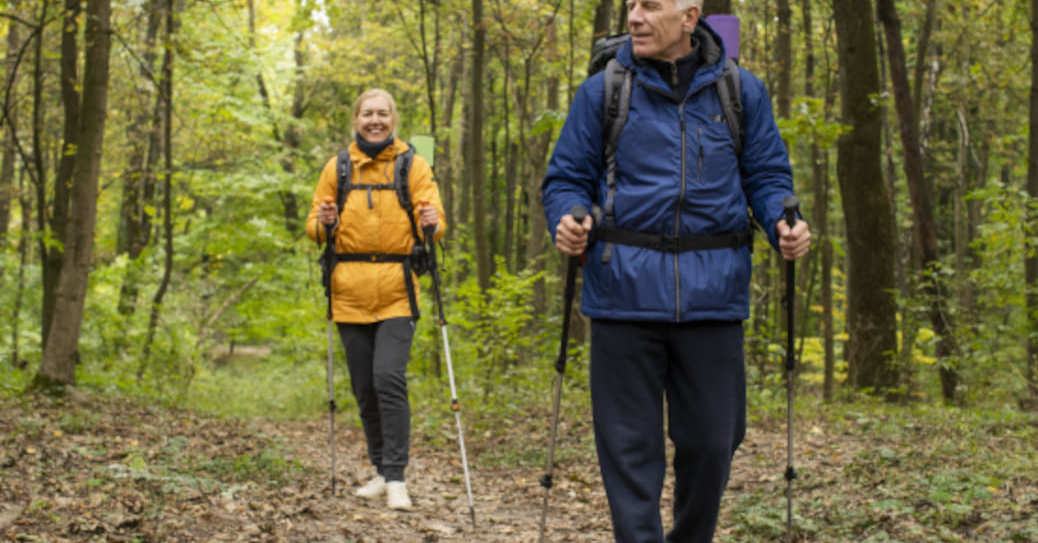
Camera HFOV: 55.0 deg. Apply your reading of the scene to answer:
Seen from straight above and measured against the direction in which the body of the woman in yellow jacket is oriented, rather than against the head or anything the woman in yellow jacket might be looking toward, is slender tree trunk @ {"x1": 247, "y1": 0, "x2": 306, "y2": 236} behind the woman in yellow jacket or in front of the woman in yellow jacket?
behind

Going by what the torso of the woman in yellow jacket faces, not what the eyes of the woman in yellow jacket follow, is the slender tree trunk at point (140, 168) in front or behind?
behind

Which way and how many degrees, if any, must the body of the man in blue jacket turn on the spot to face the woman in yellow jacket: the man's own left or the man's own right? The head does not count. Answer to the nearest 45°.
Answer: approximately 135° to the man's own right

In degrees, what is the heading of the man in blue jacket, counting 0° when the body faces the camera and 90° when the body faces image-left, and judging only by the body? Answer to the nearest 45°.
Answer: approximately 0°

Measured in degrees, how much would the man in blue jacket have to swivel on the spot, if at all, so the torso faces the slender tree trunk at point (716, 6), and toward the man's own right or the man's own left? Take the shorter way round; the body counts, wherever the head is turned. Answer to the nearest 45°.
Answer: approximately 180°

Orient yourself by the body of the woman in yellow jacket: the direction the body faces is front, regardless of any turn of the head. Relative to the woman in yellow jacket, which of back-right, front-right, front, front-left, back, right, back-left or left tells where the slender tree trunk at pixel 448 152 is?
back

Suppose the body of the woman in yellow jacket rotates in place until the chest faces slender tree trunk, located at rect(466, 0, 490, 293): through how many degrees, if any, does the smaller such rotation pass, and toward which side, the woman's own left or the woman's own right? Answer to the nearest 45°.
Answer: approximately 180°

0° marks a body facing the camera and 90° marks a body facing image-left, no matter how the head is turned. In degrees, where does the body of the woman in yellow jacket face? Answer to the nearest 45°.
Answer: approximately 0°

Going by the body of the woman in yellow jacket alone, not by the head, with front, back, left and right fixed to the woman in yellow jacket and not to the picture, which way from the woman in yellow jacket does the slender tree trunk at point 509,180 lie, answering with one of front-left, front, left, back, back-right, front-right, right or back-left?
back

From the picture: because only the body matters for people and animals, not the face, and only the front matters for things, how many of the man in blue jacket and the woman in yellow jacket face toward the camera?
2

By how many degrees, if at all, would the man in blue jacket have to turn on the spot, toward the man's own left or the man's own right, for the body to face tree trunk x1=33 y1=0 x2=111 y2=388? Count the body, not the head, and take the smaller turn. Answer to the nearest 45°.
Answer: approximately 135° to the man's own right
